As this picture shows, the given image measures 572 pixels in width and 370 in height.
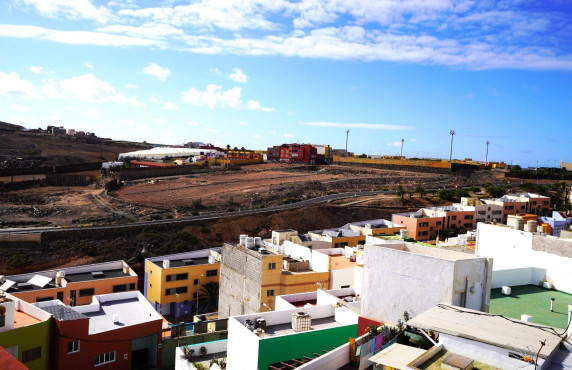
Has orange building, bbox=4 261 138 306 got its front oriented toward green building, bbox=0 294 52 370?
yes

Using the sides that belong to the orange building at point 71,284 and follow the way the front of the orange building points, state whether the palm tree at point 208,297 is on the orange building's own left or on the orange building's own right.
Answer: on the orange building's own left

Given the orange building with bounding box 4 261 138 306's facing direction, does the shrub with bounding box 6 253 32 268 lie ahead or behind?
behind

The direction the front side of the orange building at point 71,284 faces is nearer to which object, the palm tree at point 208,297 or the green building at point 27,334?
the green building

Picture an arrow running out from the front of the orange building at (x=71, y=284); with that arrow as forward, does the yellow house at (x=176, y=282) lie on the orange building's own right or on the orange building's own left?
on the orange building's own left

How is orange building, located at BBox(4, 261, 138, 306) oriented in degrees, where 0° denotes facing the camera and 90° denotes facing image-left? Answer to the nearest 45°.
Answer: approximately 0°

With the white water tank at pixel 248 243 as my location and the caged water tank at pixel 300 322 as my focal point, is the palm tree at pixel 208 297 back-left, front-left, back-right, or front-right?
back-right
